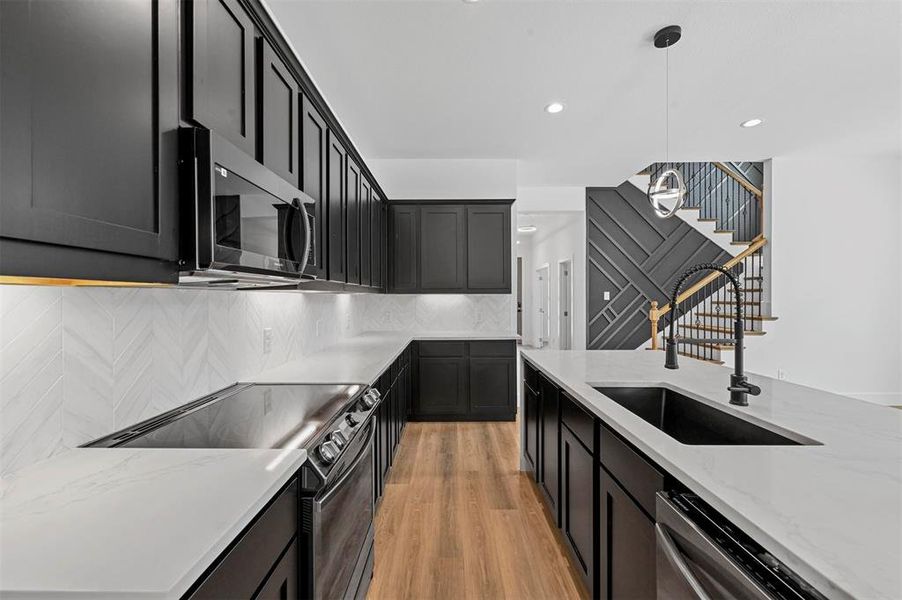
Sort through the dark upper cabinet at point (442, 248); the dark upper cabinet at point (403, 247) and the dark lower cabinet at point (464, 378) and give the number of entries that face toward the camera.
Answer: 3

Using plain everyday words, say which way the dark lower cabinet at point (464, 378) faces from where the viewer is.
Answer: facing the viewer

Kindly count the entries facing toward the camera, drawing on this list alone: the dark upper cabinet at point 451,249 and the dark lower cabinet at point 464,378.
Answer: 2

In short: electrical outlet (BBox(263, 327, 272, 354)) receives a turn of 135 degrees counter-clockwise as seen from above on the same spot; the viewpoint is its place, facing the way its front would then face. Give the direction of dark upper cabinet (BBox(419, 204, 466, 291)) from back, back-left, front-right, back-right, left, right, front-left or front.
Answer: front-right

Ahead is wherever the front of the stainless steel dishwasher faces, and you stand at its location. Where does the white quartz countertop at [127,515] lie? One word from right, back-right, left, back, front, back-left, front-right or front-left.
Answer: front

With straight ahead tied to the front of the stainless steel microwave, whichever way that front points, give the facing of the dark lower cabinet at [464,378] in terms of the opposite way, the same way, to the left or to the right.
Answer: to the right

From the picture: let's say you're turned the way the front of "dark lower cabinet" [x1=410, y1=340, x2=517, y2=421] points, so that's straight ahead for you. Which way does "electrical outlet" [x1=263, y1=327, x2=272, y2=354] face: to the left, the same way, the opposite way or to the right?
to the left

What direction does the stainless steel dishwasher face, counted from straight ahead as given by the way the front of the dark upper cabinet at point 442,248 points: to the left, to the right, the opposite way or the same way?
to the right

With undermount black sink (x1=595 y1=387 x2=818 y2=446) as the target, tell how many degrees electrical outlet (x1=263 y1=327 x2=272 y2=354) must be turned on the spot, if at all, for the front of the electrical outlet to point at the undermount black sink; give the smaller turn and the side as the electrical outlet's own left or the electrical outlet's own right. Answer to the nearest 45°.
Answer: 0° — it already faces it

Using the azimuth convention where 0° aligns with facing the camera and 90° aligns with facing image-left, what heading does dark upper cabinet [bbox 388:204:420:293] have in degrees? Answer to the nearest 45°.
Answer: approximately 0°

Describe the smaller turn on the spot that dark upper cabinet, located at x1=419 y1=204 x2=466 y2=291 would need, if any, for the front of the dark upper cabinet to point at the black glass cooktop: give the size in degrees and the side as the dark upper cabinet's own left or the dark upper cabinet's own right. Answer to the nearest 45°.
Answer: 0° — it already faces it
